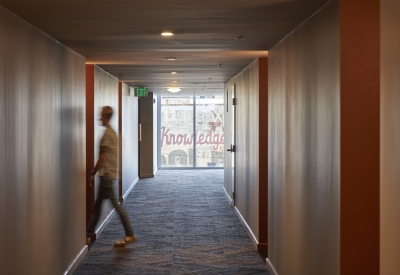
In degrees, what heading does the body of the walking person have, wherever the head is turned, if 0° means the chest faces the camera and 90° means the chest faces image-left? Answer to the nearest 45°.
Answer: approximately 90°

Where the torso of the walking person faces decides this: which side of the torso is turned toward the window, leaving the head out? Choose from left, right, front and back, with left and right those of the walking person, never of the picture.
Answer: right
